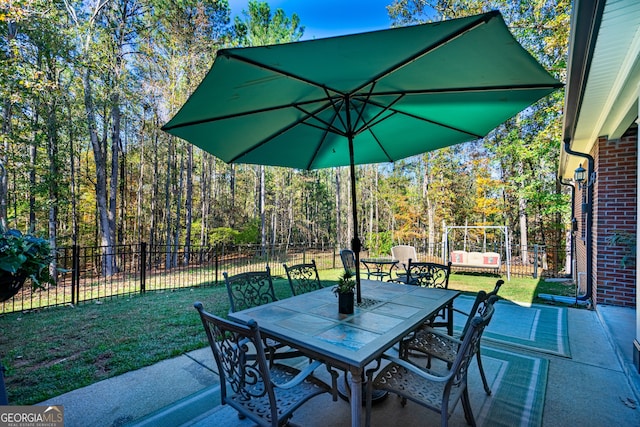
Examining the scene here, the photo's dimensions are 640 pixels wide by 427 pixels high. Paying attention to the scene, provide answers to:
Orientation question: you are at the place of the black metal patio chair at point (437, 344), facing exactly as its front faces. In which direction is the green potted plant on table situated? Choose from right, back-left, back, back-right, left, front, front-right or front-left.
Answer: front-left

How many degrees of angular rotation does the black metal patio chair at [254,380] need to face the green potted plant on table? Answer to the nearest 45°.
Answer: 0° — it already faces it

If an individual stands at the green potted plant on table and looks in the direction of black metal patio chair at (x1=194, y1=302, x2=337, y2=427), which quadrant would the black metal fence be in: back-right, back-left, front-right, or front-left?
back-right

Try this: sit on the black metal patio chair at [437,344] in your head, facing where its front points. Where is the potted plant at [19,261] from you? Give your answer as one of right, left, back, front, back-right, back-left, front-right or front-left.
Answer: front-left

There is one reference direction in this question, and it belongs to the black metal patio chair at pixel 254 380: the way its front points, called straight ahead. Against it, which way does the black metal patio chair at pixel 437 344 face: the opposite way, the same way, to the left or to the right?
to the left

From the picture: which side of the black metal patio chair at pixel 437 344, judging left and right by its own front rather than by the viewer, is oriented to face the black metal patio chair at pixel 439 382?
left

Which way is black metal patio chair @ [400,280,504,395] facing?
to the viewer's left

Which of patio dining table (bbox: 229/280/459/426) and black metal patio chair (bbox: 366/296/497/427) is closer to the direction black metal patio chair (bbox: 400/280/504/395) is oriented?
the patio dining table

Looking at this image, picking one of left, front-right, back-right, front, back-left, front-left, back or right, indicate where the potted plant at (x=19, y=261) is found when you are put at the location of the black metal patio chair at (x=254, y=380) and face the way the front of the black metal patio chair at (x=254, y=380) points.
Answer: back-left

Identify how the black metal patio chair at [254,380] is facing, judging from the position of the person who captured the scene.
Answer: facing away from the viewer and to the right of the viewer

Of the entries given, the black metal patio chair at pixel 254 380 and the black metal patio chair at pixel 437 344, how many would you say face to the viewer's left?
1

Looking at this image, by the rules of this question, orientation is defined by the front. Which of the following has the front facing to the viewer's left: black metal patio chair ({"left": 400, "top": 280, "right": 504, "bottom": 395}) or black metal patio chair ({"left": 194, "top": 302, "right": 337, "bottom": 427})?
black metal patio chair ({"left": 400, "top": 280, "right": 504, "bottom": 395})
